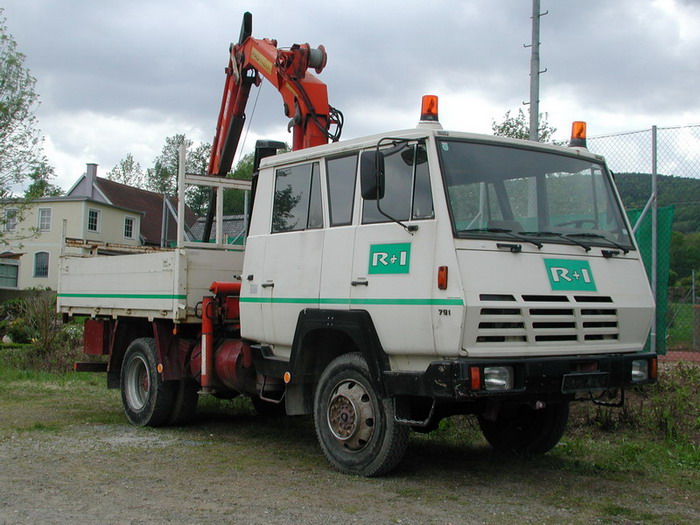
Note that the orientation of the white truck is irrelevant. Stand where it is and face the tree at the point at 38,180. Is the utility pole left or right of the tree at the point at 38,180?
right

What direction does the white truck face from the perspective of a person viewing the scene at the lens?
facing the viewer and to the right of the viewer

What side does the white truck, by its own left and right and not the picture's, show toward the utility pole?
left

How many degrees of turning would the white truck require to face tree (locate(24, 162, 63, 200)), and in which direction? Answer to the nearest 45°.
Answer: approximately 180°
